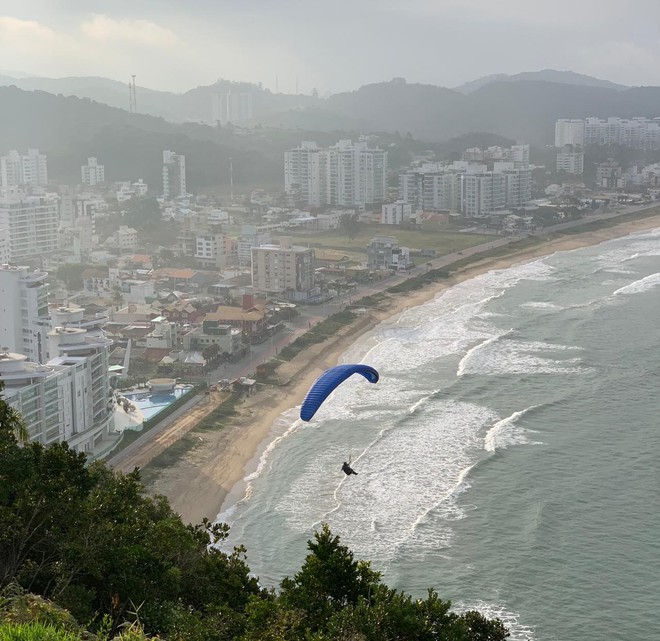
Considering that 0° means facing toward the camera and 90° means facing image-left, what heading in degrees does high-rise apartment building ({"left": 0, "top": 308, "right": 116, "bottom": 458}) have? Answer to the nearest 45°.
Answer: approximately 315°

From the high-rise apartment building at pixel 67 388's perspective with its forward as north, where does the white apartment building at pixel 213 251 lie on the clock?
The white apartment building is roughly at 8 o'clock from the high-rise apartment building.

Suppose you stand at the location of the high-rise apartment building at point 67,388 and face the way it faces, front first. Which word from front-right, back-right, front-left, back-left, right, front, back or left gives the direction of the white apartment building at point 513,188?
left

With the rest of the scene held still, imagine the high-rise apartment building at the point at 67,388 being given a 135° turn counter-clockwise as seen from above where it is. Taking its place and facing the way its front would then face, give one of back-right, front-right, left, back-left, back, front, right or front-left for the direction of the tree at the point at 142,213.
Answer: front

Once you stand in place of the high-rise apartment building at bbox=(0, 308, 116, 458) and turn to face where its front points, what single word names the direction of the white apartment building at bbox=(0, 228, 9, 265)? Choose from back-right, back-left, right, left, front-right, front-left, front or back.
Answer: back-left

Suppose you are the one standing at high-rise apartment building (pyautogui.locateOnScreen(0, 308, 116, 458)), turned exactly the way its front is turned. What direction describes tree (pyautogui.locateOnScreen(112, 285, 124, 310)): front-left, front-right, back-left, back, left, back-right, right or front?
back-left

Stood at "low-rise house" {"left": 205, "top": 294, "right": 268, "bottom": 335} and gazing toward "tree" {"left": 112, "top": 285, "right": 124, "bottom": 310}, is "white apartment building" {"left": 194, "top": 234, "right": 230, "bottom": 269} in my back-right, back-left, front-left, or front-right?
front-right

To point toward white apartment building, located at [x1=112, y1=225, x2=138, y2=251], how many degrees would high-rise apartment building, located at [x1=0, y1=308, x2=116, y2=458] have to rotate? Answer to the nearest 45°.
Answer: approximately 135° to its left

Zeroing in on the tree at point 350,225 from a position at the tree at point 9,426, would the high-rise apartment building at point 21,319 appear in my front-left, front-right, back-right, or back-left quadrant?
front-left

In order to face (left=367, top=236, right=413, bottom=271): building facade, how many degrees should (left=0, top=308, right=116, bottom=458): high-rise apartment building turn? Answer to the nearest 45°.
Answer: approximately 90° to its left

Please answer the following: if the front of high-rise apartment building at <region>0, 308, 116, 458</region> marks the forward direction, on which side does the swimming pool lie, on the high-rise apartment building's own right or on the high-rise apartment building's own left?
on the high-rise apartment building's own left

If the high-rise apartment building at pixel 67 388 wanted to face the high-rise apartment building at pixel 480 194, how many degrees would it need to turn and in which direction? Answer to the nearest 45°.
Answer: approximately 90° to its left

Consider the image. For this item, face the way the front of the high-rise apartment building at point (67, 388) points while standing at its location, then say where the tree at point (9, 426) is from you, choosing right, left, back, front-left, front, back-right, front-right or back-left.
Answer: front-right

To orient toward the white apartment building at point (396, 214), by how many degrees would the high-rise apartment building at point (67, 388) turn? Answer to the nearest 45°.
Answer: approximately 90° to its left

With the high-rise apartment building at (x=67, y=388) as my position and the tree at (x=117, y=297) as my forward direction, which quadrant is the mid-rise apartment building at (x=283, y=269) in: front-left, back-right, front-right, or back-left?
front-right

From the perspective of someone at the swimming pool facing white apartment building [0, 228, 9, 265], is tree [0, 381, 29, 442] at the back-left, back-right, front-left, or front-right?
back-left

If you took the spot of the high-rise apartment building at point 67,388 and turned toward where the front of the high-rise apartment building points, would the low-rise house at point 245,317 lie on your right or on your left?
on your left

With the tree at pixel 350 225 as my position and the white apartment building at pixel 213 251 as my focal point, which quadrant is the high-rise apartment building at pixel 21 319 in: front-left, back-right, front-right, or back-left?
front-left
